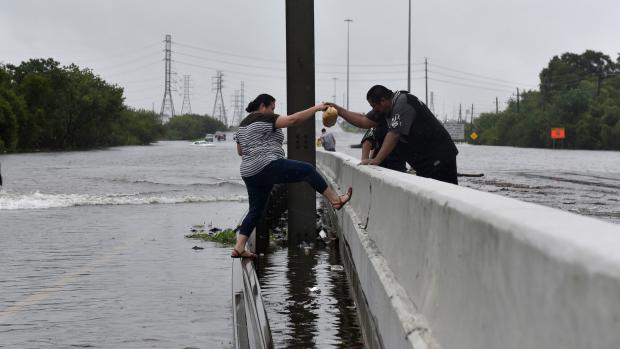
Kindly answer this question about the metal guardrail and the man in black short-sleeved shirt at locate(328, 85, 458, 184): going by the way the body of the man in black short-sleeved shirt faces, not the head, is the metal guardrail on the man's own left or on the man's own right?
on the man's own left

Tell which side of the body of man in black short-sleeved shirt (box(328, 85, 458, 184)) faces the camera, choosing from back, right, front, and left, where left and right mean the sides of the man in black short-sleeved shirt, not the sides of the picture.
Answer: left
